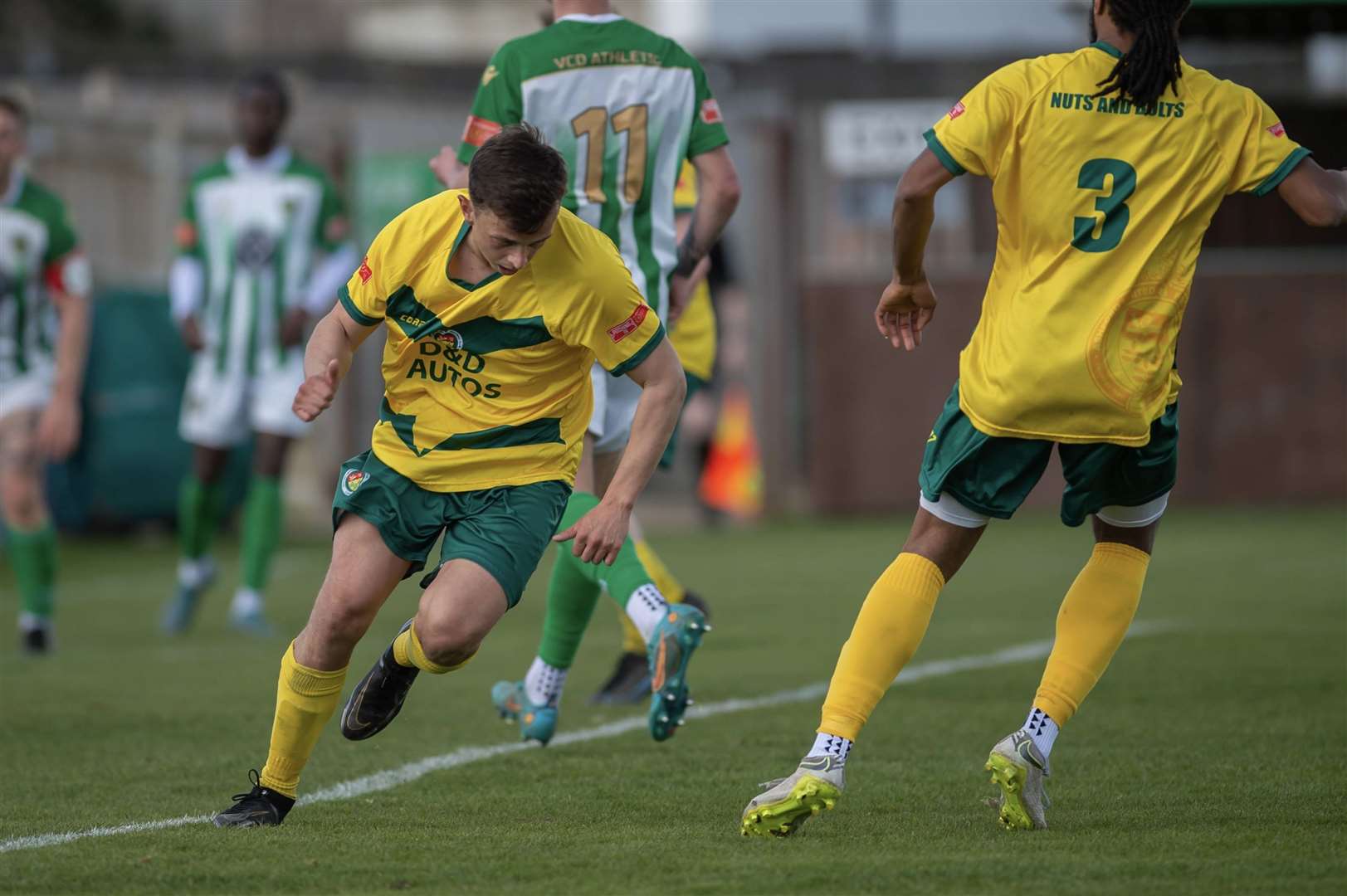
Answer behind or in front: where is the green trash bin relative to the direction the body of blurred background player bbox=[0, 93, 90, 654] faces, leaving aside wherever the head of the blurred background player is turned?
behind

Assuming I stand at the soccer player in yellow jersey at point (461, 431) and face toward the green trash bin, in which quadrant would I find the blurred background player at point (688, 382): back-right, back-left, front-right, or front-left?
front-right

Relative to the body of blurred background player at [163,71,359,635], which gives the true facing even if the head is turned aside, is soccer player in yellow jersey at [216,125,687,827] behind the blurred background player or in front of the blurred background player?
in front

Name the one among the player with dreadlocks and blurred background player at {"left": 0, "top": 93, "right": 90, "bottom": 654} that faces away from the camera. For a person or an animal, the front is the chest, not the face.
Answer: the player with dreadlocks

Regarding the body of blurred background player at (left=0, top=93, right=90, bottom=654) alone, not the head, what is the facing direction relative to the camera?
toward the camera

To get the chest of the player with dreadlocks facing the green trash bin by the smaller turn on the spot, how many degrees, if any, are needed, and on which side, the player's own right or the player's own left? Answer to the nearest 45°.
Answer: approximately 45° to the player's own left

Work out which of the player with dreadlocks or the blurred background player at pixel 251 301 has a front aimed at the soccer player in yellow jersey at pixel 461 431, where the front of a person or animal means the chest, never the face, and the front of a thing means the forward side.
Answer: the blurred background player

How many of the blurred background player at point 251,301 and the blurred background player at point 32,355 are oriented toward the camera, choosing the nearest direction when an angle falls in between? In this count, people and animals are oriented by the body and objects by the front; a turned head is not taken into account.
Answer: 2

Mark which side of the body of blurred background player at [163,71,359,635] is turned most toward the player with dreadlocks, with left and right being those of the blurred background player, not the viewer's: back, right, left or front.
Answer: front

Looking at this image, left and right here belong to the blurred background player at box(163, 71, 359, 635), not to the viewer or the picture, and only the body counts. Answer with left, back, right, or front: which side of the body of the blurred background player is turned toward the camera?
front

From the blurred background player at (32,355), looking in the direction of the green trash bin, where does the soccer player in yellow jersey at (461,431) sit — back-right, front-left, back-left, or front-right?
back-right

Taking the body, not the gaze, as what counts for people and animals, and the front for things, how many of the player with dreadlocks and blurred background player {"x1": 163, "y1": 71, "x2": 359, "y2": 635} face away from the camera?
1

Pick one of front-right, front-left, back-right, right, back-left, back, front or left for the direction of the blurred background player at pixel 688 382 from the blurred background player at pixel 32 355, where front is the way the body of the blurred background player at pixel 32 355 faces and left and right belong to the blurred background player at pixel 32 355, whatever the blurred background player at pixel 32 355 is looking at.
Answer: front-left

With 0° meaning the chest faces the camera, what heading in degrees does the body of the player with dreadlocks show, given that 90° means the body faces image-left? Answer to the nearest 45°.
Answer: approximately 180°

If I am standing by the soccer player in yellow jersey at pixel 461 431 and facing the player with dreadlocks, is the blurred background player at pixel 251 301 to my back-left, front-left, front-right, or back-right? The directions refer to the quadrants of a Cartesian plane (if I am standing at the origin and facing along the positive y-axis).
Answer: back-left

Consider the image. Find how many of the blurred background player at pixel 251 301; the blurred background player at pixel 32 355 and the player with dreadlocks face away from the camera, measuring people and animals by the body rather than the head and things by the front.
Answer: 1

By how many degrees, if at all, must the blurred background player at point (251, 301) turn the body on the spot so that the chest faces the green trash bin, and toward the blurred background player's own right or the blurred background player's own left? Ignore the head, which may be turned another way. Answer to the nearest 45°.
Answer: approximately 180°
